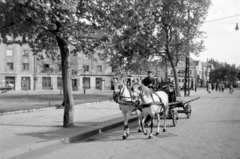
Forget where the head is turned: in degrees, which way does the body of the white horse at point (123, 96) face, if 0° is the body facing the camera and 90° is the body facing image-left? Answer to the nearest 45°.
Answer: approximately 45°

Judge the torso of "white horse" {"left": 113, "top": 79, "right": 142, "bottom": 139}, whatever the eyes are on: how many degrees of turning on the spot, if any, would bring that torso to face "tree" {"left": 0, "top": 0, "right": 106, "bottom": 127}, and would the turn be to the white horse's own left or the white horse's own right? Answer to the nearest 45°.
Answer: approximately 45° to the white horse's own right

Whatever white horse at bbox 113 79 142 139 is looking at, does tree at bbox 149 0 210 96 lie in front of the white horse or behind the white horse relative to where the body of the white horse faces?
behind
